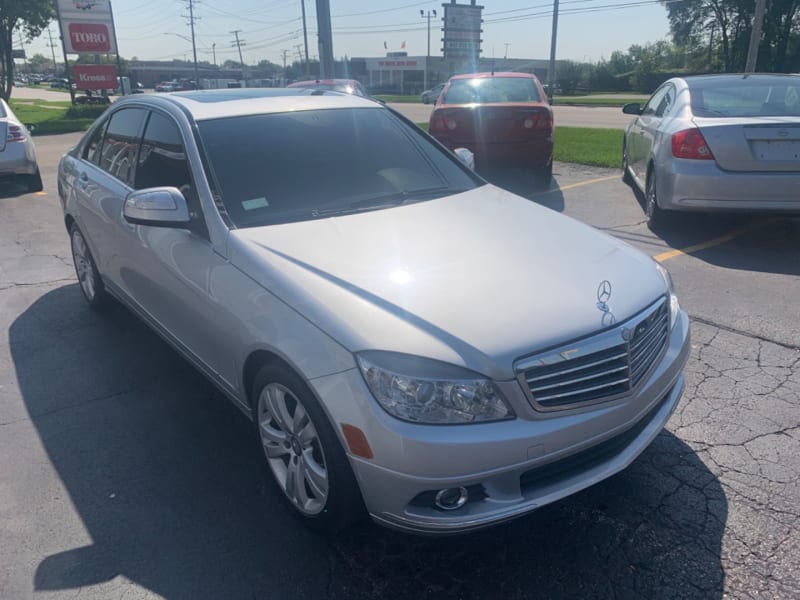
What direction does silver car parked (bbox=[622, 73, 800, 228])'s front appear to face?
away from the camera

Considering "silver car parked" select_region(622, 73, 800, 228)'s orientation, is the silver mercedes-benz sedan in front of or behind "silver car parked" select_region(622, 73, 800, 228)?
behind

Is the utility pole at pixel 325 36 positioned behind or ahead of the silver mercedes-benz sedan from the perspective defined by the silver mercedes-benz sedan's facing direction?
behind

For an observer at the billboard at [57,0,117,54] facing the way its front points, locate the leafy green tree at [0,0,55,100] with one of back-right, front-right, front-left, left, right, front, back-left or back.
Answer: back-right

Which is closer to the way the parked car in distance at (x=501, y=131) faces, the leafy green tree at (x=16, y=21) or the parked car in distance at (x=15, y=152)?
the leafy green tree

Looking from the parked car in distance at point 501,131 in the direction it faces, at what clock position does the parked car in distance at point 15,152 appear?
the parked car in distance at point 15,152 is roughly at 9 o'clock from the parked car in distance at point 501,131.

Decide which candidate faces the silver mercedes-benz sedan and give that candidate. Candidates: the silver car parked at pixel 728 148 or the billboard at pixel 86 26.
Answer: the billboard

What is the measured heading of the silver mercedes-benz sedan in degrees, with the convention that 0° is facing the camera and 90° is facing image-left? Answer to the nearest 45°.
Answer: approximately 315°

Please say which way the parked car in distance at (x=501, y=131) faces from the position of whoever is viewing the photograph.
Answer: facing away from the viewer

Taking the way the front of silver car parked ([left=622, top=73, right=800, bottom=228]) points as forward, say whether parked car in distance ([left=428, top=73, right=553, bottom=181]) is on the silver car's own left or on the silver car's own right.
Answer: on the silver car's own left

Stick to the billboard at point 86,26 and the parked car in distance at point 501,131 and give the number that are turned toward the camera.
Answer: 1
